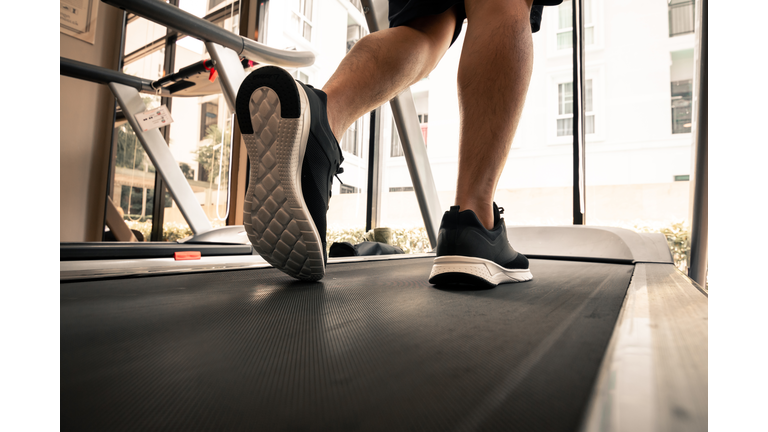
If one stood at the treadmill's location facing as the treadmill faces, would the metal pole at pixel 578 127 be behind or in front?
in front

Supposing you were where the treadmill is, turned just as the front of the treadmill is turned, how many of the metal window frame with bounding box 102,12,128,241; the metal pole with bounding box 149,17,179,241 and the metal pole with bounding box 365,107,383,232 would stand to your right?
0

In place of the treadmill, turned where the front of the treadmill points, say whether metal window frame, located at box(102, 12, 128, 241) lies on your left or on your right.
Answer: on your left

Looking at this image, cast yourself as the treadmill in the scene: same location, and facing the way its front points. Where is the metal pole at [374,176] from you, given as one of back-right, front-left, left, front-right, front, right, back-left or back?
front-left

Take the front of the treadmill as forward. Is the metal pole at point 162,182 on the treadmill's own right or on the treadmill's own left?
on the treadmill's own left

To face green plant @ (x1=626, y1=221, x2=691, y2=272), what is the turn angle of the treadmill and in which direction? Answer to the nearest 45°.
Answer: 0° — it already faces it

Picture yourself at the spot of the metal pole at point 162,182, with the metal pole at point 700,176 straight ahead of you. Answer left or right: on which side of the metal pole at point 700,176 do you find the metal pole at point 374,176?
left

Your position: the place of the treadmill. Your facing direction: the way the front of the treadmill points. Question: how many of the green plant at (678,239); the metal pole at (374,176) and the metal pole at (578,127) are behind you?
0

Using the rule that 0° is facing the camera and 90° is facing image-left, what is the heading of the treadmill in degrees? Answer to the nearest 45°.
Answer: approximately 225°

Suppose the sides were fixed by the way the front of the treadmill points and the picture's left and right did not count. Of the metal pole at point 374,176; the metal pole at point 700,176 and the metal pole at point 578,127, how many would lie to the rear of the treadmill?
0
